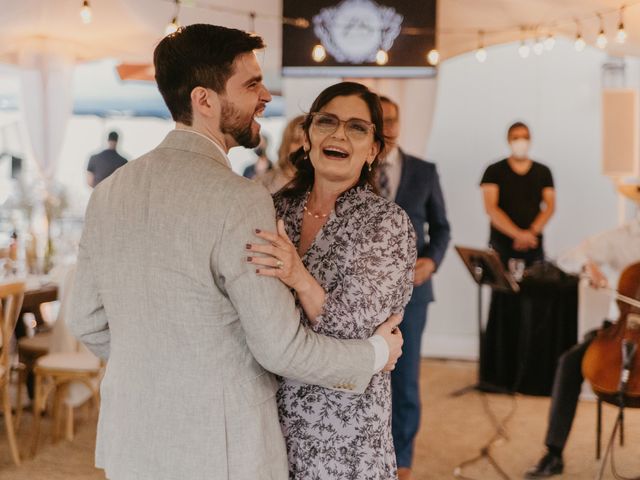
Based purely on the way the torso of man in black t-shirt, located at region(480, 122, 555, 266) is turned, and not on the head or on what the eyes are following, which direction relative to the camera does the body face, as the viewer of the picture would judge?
toward the camera

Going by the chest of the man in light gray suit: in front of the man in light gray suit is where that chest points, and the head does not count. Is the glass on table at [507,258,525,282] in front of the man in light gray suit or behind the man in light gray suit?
in front

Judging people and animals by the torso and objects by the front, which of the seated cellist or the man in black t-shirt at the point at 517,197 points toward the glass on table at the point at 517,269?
the man in black t-shirt

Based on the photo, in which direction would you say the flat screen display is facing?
toward the camera

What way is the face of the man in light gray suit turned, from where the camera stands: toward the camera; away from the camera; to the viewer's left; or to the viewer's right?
to the viewer's right

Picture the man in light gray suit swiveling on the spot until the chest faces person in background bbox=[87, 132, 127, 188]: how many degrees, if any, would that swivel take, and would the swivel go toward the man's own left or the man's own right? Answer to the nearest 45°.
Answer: approximately 45° to the man's own left

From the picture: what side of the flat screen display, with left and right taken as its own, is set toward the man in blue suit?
front

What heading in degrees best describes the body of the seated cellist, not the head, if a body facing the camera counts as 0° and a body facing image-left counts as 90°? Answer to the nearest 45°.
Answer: approximately 45°

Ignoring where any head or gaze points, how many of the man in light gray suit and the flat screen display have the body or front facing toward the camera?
1

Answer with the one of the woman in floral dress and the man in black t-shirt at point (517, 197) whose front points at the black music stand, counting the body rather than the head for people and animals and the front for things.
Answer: the man in black t-shirt

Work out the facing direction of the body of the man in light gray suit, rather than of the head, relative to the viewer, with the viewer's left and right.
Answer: facing away from the viewer and to the right of the viewer

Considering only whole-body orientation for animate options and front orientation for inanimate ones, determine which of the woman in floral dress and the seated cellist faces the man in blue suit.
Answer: the seated cellist

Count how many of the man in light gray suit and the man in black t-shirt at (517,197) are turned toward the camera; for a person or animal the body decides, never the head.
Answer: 1

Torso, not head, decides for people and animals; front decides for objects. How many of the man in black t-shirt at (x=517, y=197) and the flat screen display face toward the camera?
2
